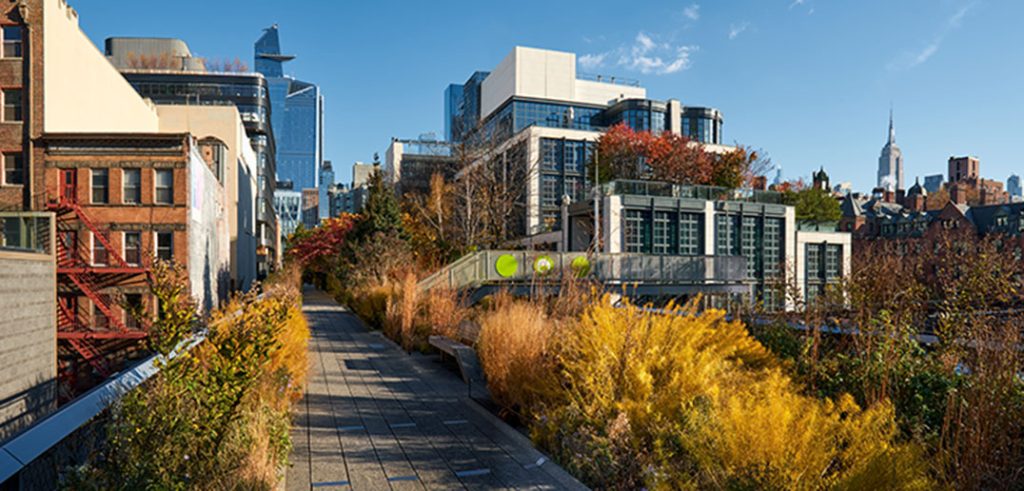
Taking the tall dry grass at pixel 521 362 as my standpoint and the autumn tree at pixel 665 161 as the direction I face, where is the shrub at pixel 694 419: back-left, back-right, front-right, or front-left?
back-right

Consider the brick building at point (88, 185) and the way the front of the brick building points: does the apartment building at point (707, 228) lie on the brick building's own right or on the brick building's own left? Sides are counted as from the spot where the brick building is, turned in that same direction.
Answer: on the brick building's own left

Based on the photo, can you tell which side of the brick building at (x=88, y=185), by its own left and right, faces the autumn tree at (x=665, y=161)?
left

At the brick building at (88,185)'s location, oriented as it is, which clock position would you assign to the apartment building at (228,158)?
The apartment building is roughly at 7 o'clock from the brick building.

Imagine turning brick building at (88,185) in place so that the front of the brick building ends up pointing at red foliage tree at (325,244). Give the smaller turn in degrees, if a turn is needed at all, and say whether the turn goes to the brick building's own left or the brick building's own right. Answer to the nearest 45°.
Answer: approximately 135° to the brick building's own left

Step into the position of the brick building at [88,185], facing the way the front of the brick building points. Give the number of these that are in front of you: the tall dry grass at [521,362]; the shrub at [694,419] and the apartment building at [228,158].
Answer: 2

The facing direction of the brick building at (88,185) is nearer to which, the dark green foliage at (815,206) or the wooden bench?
the wooden bench

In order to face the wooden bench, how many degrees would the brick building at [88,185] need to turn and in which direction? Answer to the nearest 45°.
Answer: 0° — it already faces it

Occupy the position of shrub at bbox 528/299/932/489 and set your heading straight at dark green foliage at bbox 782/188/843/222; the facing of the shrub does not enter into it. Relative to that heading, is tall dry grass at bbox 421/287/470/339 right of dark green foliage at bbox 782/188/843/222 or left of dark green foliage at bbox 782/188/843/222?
left

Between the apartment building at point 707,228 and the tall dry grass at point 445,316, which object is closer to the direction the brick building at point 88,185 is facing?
the tall dry grass
